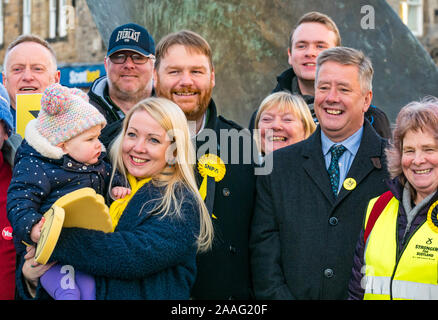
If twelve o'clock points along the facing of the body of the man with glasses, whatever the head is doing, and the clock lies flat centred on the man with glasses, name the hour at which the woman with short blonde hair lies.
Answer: The woman with short blonde hair is roughly at 9 o'clock from the man with glasses.

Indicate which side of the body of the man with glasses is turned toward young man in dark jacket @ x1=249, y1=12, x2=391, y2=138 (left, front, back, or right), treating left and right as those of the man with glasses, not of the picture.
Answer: left

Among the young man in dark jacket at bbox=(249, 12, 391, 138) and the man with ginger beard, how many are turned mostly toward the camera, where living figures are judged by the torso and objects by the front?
2

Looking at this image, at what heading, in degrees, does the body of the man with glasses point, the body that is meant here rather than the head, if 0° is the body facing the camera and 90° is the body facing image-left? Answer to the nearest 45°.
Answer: approximately 0°

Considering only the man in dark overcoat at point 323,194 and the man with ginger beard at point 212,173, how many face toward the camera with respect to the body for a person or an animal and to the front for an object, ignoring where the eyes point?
2

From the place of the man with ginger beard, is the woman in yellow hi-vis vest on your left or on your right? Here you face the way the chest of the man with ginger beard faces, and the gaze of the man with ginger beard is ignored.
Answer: on your left
